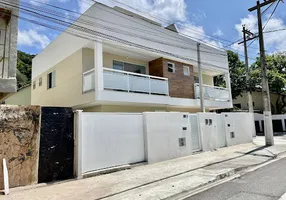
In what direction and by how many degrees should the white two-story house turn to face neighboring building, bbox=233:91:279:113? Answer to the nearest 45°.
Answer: approximately 90° to its left

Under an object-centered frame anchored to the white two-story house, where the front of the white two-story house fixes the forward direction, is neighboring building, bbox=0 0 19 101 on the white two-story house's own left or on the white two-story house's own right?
on the white two-story house's own right

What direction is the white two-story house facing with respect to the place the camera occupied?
facing the viewer and to the right of the viewer

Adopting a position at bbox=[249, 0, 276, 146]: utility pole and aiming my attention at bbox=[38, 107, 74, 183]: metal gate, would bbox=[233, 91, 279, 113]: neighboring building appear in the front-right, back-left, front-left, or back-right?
back-right

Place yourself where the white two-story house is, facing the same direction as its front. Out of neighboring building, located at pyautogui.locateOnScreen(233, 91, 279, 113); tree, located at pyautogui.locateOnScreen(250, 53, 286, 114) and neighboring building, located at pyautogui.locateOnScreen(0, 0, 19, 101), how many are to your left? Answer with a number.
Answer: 2

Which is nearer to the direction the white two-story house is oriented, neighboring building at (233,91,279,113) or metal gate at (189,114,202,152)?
the metal gate

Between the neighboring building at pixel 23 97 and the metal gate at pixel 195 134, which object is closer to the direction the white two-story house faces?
the metal gate

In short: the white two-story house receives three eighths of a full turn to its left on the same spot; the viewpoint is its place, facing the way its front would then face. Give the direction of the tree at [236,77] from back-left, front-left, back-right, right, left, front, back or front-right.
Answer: front-right

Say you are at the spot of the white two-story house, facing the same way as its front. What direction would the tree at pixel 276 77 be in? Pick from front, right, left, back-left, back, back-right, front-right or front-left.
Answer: left

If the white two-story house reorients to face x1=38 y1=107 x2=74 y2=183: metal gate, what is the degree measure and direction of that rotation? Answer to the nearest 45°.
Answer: approximately 45° to its right

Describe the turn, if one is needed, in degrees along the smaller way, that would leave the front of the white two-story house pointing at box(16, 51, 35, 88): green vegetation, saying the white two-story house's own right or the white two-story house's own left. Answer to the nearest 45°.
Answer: approximately 180°
